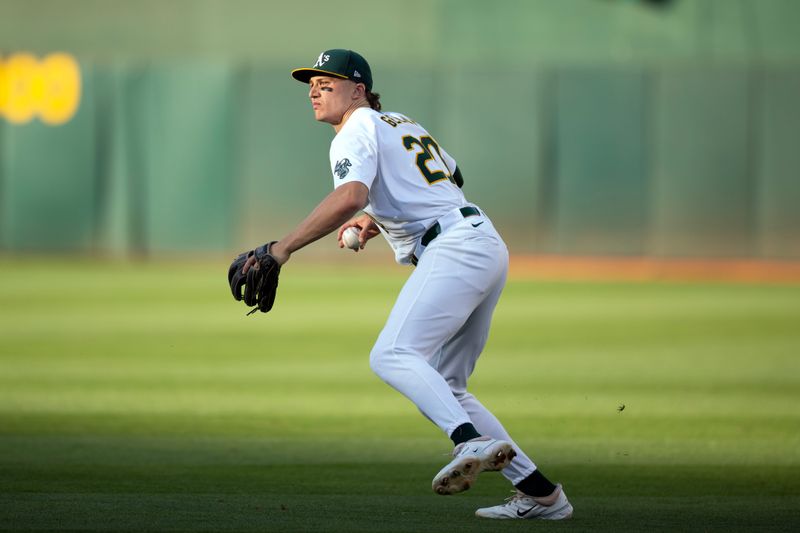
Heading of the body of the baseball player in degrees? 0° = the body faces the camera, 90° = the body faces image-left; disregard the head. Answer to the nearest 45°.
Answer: approximately 90°
